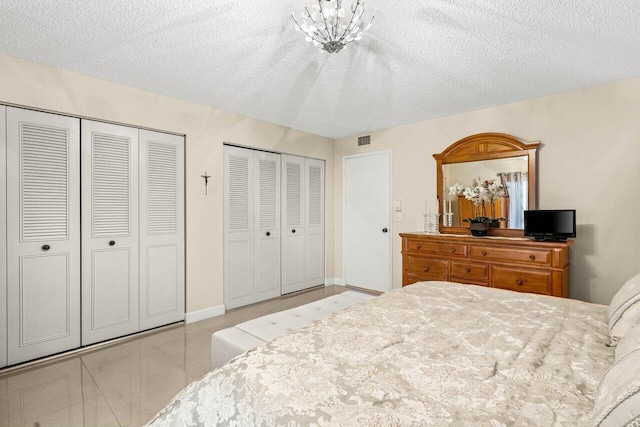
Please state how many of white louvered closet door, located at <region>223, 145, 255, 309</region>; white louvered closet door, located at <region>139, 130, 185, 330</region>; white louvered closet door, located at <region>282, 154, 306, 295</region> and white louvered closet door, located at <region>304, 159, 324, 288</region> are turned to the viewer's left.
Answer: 0

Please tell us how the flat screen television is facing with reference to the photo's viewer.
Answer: facing the viewer

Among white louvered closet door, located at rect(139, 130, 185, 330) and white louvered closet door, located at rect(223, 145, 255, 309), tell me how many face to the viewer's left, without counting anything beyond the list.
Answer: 0

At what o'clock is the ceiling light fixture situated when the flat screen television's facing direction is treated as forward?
The ceiling light fixture is roughly at 1 o'clock from the flat screen television.

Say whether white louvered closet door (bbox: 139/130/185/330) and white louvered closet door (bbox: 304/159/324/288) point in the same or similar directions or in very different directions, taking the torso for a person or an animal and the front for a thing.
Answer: same or similar directions

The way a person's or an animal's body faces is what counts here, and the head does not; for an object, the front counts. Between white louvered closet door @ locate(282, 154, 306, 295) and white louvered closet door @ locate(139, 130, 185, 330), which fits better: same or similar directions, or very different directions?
same or similar directions

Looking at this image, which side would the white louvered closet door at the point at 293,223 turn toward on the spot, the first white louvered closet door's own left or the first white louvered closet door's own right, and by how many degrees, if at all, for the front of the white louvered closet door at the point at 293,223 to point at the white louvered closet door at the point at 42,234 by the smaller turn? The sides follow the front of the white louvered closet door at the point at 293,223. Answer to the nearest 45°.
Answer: approximately 90° to the first white louvered closet door's own right

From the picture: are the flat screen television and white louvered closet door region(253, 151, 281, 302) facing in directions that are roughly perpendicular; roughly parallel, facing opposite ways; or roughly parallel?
roughly perpendicular

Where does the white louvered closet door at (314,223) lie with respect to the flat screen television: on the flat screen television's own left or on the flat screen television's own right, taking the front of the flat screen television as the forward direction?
on the flat screen television's own right

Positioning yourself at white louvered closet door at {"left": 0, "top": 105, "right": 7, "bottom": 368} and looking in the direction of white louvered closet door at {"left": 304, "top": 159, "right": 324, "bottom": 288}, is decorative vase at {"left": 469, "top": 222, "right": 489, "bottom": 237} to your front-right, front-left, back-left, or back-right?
front-right

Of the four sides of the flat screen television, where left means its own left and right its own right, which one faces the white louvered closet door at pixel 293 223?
right

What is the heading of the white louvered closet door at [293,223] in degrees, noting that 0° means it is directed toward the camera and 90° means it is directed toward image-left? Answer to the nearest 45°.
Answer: approximately 315°

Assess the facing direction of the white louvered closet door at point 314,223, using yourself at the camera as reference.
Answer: facing the viewer and to the right of the viewer

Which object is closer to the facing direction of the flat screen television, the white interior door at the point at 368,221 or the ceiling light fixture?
the ceiling light fixture
